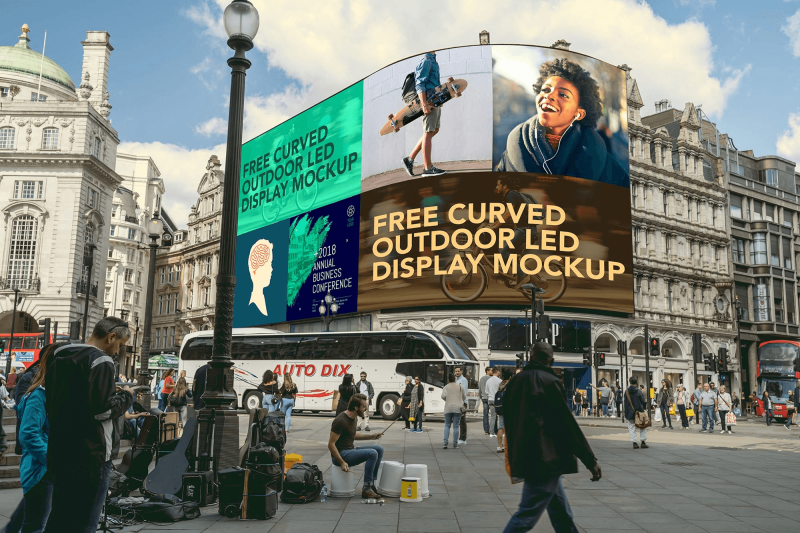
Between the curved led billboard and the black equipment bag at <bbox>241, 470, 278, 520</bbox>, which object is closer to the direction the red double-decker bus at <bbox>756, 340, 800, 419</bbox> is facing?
the black equipment bag

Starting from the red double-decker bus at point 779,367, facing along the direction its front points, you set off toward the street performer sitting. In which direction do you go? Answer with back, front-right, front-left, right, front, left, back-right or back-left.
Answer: front

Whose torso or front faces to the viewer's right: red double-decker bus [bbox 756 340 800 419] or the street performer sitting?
the street performer sitting

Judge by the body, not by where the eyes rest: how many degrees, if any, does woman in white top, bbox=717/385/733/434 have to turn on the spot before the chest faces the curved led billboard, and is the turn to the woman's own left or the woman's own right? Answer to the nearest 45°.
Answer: approximately 135° to the woman's own right

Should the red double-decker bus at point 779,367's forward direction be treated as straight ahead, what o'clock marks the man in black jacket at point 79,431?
The man in black jacket is roughly at 12 o'clock from the red double-decker bus.

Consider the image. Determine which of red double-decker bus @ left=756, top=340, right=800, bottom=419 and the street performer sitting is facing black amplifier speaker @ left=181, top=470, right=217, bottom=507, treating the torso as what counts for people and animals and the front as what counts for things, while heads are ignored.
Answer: the red double-decker bus

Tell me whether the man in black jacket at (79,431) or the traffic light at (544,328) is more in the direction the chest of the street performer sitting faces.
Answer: the traffic light

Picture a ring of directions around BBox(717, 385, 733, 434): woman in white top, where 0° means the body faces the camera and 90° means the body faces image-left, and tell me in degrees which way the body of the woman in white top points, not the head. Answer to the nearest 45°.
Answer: approximately 0°

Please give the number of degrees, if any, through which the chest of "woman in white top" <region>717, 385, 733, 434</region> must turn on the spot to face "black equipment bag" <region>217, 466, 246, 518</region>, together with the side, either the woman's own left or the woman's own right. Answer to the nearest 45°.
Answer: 0° — they already face it

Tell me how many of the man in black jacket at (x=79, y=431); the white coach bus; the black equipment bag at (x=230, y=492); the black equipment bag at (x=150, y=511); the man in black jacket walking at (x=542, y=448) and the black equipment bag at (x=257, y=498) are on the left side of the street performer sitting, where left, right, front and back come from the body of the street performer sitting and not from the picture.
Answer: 1

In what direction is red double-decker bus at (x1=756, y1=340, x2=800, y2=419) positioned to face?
toward the camera

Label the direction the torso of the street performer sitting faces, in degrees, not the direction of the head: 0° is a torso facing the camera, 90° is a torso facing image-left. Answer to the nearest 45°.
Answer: approximately 270°

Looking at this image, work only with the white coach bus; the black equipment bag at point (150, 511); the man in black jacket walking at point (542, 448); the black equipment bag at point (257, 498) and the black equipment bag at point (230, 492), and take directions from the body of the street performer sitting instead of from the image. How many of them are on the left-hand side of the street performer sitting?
1

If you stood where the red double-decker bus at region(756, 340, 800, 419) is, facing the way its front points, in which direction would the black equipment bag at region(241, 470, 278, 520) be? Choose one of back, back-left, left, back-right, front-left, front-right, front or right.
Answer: front

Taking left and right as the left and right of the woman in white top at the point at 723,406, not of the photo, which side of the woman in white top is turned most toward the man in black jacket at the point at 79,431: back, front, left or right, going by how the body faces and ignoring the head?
front

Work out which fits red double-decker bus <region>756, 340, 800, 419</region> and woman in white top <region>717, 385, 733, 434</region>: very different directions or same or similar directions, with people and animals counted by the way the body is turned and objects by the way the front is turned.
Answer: same or similar directions

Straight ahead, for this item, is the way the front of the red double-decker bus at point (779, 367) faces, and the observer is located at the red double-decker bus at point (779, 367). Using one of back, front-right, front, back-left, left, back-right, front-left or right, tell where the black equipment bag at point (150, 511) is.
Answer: front
